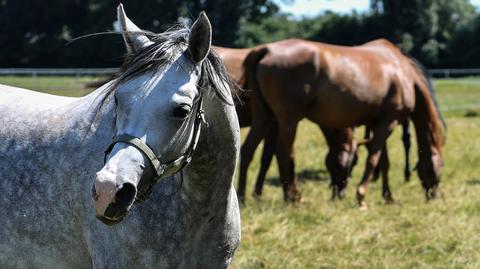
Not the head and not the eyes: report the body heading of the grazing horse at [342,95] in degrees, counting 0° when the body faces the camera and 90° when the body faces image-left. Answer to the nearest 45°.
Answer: approximately 270°

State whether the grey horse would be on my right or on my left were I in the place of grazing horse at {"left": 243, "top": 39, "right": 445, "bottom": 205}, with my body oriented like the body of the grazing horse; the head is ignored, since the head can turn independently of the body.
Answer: on my right

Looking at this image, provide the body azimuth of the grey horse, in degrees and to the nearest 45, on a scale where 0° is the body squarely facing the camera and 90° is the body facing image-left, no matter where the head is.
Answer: approximately 315°

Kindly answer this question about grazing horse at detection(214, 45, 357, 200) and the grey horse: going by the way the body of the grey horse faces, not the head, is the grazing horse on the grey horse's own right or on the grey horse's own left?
on the grey horse's own left

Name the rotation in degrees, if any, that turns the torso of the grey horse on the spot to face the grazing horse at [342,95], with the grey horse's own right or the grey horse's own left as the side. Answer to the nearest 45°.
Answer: approximately 90° to the grey horse's own left
